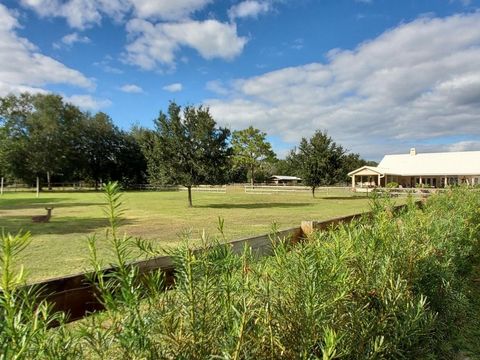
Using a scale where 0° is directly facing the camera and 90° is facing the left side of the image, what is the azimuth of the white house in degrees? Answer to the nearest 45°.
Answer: approximately 0°

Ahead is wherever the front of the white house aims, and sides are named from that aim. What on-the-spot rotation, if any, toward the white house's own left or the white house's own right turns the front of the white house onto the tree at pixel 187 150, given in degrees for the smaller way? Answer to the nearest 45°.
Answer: approximately 45° to the white house's own right

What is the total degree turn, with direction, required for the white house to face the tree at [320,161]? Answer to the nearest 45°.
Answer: approximately 45° to its right
